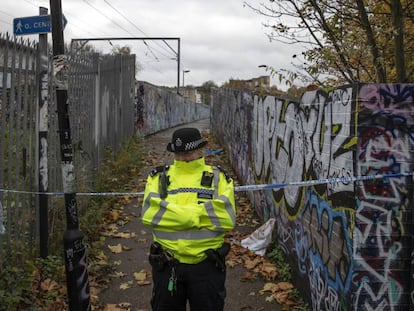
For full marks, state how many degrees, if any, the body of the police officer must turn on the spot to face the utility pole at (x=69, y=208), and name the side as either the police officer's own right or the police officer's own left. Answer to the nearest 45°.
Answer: approximately 135° to the police officer's own right

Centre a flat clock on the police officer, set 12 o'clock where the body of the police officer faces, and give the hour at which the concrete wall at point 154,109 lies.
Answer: The concrete wall is roughly at 6 o'clock from the police officer.

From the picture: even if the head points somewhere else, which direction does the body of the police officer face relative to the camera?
toward the camera

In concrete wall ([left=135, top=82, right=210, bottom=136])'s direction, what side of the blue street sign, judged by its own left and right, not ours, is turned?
back

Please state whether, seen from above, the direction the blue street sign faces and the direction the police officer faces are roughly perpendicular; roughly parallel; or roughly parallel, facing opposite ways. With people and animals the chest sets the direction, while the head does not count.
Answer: roughly parallel

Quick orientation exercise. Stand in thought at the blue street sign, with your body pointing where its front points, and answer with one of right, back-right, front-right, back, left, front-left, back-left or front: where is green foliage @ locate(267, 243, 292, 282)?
left
